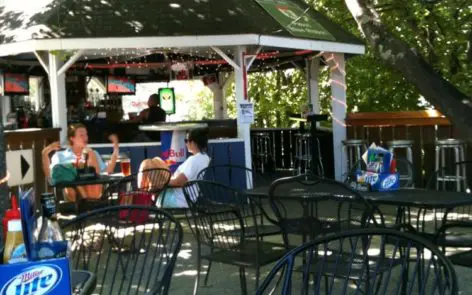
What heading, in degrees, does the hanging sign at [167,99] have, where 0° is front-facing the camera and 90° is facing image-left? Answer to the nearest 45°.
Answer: approximately 0°

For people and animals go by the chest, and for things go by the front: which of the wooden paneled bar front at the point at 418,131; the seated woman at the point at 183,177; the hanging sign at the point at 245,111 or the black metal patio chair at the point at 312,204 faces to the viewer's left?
the seated woman

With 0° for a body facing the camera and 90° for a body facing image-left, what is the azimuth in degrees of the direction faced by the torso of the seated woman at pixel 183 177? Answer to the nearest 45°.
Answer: approximately 90°

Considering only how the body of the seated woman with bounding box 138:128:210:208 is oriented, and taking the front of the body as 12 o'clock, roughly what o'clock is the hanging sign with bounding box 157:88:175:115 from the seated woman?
The hanging sign is roughly at 3 o'clock from the seated woman.

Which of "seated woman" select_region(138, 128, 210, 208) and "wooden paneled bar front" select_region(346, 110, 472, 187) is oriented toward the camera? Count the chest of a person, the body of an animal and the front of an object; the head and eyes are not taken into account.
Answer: the wooden paneled bar front

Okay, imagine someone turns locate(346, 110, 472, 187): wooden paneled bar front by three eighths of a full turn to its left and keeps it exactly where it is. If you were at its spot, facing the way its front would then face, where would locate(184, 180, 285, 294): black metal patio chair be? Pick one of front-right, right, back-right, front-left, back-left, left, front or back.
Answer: back-right

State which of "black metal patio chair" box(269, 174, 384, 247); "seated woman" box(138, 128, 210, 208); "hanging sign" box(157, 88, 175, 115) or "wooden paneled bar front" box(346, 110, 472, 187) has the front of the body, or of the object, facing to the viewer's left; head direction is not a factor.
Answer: the seated woman

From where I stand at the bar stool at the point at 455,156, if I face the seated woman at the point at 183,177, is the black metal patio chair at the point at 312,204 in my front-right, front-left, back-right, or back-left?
front-left

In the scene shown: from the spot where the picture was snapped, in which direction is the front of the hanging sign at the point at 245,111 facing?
facing the viewer

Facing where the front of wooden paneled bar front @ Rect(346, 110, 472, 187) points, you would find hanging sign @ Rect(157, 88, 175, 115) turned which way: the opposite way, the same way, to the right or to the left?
the same way

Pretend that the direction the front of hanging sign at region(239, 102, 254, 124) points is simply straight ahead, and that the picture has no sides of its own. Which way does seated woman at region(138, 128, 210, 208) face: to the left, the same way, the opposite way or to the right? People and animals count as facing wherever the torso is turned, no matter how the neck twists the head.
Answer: to the right

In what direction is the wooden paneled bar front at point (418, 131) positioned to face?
toward the camera

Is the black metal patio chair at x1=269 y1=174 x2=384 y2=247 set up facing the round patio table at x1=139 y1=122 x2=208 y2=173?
no

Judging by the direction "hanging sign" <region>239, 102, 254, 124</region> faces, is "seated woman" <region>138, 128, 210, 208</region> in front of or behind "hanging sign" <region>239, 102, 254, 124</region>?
in front

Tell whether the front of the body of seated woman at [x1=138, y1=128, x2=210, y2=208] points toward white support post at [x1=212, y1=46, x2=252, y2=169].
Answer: no

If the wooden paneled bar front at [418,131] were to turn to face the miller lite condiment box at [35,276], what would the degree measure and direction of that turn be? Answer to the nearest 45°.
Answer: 0° — it already faces it

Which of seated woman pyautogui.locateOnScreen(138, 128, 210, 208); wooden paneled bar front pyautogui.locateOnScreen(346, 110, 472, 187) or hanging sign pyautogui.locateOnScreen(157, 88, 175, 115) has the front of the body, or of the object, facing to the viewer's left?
the seated woman

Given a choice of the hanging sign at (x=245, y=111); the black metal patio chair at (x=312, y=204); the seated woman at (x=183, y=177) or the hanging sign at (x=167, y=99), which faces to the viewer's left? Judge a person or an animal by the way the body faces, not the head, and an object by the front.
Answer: the seated woman

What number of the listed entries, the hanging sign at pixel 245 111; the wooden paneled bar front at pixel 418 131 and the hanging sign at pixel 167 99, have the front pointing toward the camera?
3
